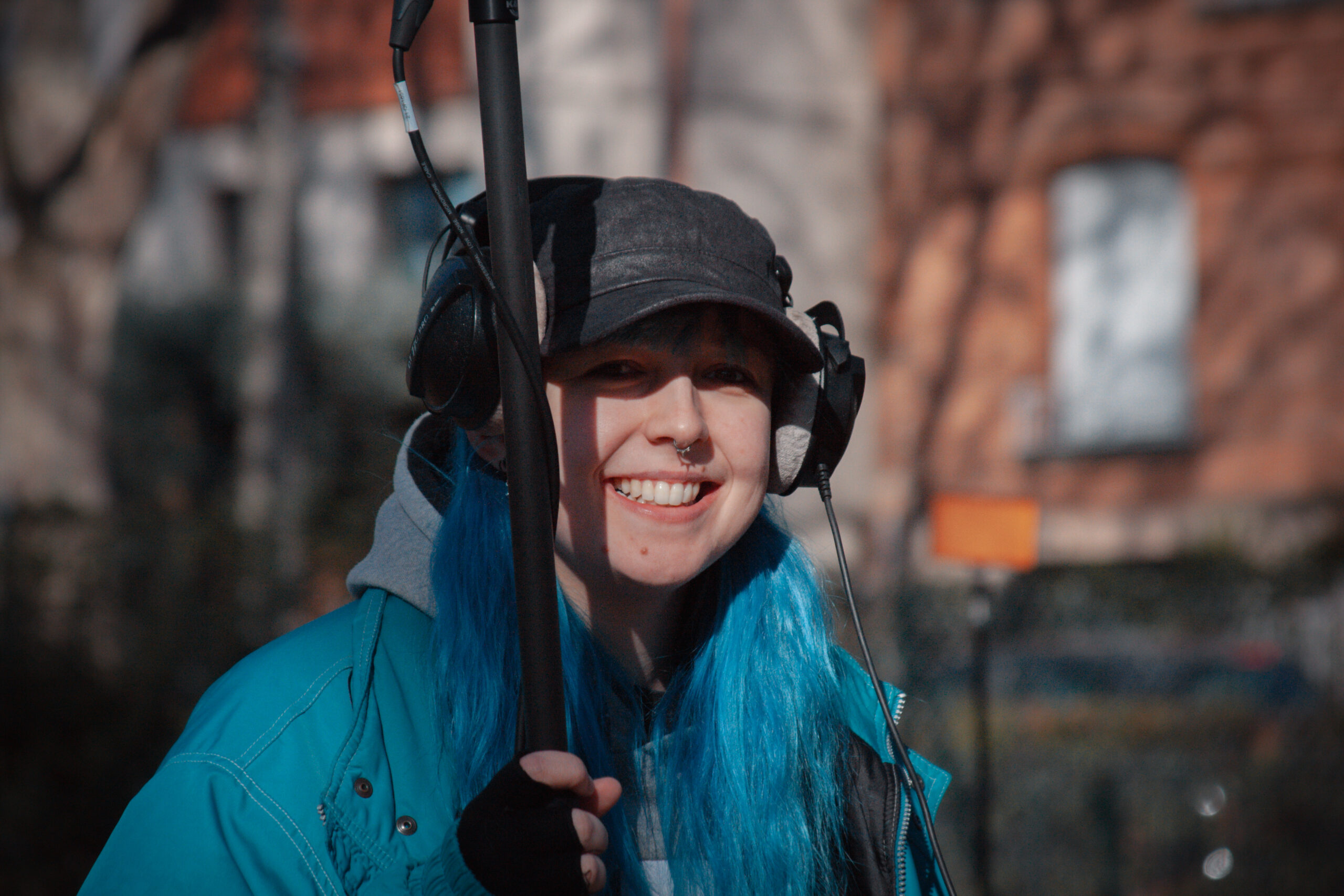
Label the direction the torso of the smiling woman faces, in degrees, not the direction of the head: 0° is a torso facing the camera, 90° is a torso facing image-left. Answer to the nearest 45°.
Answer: approximately 315°

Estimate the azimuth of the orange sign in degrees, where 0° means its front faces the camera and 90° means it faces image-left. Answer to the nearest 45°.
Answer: approximately 0°

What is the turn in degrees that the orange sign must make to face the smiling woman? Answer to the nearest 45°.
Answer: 0° — it already faces them

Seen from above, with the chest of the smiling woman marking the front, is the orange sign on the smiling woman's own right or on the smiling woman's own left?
on the smiling woman's own left

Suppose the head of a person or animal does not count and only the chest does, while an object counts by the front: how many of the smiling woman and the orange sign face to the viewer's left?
0
